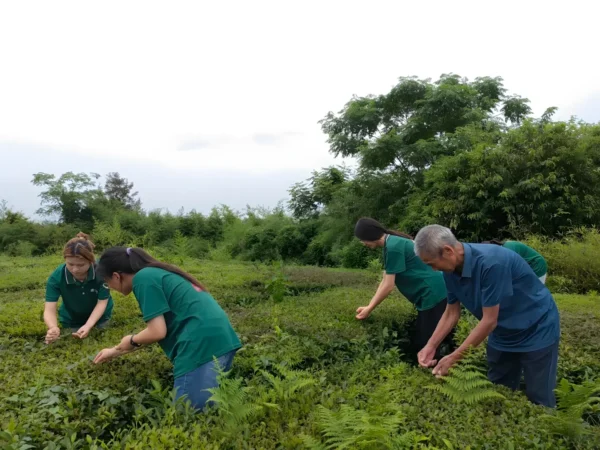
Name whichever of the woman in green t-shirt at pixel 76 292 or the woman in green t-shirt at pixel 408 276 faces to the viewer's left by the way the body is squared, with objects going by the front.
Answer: the woman in green t-shirt at pixel 408 276

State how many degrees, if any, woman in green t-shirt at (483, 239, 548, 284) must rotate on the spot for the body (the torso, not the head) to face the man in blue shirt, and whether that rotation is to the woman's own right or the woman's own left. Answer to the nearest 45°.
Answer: approximately 90° to the woman's own left

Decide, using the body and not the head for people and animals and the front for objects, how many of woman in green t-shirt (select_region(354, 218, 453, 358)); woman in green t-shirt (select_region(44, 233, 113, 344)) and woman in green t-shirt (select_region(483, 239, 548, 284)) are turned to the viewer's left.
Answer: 2

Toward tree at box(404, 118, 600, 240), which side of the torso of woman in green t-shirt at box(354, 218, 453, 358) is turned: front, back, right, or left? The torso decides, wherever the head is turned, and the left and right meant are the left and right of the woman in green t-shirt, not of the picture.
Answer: right

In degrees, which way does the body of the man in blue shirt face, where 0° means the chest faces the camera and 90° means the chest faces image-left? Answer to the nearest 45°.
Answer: approximately 45°

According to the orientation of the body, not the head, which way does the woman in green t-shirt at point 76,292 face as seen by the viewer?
toward the camera

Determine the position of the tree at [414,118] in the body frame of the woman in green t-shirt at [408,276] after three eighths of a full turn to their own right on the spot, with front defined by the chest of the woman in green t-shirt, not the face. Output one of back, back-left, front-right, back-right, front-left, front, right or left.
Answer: front-left

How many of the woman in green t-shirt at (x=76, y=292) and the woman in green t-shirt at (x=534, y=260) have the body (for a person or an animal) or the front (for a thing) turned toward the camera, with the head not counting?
1

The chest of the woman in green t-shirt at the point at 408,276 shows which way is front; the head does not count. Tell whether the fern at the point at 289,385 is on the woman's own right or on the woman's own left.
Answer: on the woman's own left

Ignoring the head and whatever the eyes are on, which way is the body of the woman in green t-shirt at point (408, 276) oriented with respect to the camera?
to the viewer's left

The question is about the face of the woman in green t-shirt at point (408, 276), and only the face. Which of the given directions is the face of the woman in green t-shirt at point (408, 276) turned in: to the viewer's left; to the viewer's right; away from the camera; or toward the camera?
to the viewer's left

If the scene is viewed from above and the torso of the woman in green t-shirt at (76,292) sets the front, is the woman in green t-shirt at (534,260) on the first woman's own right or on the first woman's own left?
on the first woman's own left

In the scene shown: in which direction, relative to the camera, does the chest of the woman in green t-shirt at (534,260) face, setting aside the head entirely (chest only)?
to the viewer's left

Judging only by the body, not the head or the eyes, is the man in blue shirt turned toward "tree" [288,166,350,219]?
no

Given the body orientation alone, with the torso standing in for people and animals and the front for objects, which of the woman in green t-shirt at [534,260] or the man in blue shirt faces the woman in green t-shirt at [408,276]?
the woman in green t-shirt at [534,260]

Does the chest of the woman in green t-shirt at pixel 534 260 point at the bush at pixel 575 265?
no

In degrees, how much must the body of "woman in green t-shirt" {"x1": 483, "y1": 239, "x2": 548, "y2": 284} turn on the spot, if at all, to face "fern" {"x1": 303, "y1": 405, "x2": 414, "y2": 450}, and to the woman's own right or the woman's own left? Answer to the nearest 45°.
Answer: approximately 90° to the woman's own left
